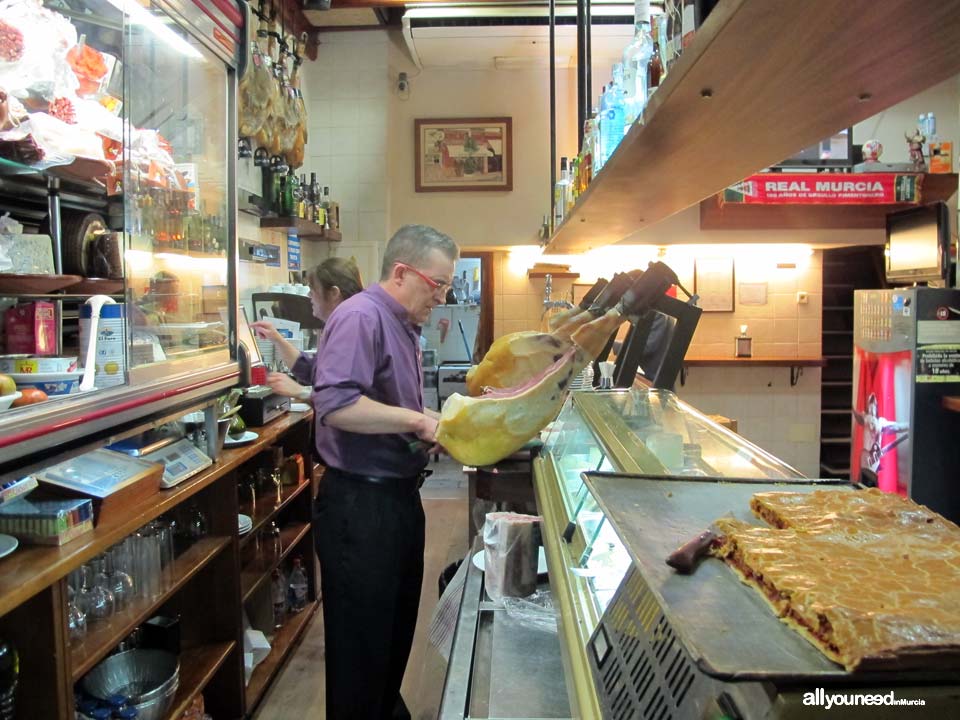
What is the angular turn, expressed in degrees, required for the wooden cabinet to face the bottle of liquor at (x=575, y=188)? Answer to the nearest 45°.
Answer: approximately 45° to its left

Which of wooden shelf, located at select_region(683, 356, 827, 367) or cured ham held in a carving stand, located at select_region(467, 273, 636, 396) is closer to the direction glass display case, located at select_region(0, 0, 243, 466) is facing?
the cured ham held in a carving stand

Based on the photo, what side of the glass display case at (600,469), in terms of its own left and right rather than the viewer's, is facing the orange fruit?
back

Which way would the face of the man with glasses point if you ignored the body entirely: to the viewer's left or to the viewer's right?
to the viewer's right

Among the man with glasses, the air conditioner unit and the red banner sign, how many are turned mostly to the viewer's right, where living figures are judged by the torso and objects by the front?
1

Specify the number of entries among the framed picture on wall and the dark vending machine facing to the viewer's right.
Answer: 0

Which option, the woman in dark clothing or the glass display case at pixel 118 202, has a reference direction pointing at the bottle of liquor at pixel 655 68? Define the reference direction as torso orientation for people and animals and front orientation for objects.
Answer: the glass display case

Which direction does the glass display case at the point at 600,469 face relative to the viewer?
to the viewer's right

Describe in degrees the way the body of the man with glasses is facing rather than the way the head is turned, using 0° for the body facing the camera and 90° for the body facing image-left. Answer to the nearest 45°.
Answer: approximately 270°

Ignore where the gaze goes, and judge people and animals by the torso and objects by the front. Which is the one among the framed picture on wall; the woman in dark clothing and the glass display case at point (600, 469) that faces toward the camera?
the framed picture on wall

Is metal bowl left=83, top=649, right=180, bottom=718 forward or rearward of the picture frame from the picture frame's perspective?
forward

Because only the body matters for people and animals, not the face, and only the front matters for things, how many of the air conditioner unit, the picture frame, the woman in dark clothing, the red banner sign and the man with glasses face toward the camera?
3

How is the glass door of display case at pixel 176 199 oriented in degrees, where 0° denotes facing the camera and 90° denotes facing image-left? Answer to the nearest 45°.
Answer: approximately 315°
